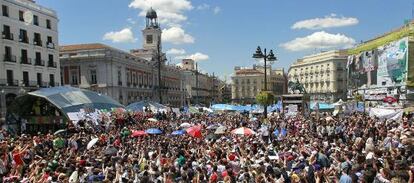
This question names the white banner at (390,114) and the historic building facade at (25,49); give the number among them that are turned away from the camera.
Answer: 0

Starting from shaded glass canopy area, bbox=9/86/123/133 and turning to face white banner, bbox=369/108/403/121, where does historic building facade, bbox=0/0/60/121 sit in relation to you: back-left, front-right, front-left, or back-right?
back-left

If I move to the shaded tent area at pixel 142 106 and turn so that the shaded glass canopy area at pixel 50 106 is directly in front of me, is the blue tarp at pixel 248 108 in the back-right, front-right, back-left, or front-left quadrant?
back-left

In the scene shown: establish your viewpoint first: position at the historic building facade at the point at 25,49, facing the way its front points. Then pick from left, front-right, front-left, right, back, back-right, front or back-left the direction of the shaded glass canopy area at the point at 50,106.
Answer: front-right

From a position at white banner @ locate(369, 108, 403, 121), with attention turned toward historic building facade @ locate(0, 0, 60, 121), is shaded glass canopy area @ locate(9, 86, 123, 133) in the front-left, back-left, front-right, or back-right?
front-left

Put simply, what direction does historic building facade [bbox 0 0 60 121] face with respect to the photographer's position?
facing the viewer and to the right of the viewer

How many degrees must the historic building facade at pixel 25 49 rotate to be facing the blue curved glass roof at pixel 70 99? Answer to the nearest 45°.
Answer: approximately 45° to its right

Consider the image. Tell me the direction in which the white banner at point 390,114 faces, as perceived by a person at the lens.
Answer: facing the viewer

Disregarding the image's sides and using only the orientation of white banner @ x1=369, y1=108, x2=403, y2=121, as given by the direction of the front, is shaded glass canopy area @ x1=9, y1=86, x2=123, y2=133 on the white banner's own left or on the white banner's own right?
on the white banner's own right

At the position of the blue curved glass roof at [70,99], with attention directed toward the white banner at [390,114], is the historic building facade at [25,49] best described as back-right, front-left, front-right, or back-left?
back-left

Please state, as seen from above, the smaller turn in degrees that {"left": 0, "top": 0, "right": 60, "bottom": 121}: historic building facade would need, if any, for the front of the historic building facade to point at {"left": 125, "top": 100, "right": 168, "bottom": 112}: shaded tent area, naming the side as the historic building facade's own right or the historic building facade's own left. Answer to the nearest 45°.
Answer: approximately 90° to the historic building facade's own left

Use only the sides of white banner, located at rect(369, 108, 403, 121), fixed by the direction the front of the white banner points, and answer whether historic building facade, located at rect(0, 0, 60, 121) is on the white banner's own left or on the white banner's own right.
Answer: on the white banner's own right
